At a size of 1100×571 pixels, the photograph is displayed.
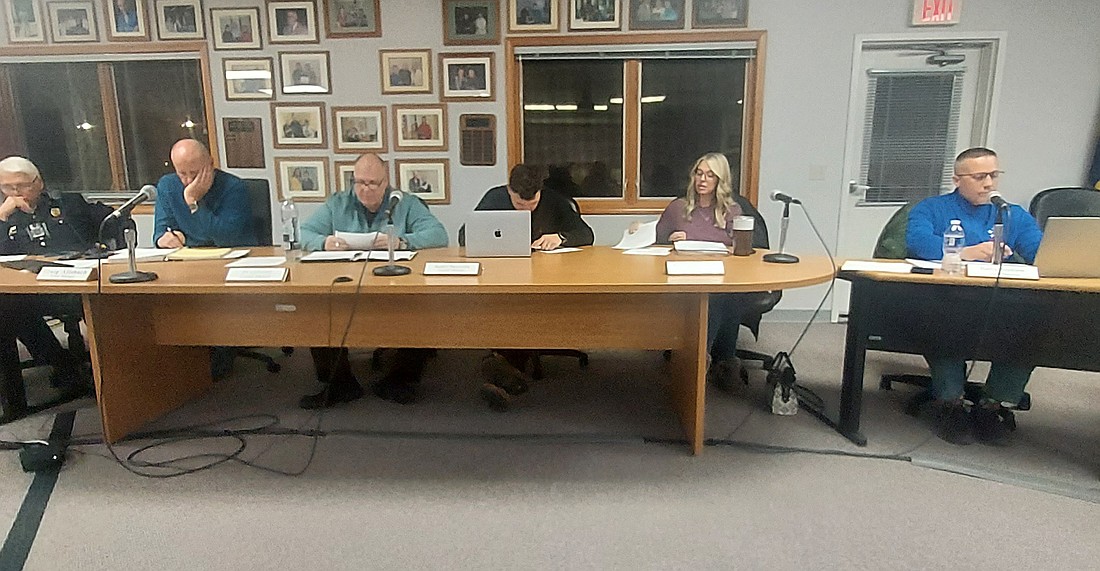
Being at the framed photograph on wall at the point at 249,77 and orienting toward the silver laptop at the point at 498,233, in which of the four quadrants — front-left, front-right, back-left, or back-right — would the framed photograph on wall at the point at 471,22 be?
front-left

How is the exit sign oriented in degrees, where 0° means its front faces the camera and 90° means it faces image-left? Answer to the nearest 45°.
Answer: approximately 0°

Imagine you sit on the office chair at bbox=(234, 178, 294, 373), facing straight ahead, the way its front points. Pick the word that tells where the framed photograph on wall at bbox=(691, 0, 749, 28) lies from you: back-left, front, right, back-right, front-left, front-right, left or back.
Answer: back-left

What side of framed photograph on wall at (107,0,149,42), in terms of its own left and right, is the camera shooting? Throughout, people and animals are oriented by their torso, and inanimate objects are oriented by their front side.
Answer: front

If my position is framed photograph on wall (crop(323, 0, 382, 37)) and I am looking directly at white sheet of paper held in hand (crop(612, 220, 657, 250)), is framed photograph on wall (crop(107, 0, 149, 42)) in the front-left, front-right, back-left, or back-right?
back-right

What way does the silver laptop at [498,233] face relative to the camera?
away from the camera

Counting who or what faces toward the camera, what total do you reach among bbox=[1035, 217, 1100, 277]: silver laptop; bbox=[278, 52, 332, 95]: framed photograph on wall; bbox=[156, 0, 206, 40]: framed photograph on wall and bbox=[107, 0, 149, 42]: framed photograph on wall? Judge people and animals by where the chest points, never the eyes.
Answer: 3

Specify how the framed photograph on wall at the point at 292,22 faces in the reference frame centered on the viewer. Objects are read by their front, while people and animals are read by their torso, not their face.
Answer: facing the viewer

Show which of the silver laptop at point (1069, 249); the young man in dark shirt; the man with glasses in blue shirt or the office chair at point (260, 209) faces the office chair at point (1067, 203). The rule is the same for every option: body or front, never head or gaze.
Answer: the silver laptop

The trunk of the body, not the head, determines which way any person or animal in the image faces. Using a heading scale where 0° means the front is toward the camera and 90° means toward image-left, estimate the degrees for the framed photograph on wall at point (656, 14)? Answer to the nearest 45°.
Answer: approximately 0°

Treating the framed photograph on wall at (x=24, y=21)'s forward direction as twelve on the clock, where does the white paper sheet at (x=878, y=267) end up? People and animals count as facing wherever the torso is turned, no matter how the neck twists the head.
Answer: The white paper sheet is roughly at 11 o'clock from the framed photograph on wall.

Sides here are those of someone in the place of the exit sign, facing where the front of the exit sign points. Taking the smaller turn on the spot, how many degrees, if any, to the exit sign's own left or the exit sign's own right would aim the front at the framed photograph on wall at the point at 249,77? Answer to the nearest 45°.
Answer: approximately 45° to the exit sign's own right

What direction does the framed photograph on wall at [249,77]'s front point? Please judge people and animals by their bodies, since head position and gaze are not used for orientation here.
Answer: toward the camera

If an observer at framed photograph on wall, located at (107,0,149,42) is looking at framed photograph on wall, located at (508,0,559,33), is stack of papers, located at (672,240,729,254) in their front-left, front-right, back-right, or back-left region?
front-right

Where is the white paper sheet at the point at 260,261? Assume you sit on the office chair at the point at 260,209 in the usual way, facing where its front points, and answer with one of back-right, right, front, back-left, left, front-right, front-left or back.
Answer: front-left
